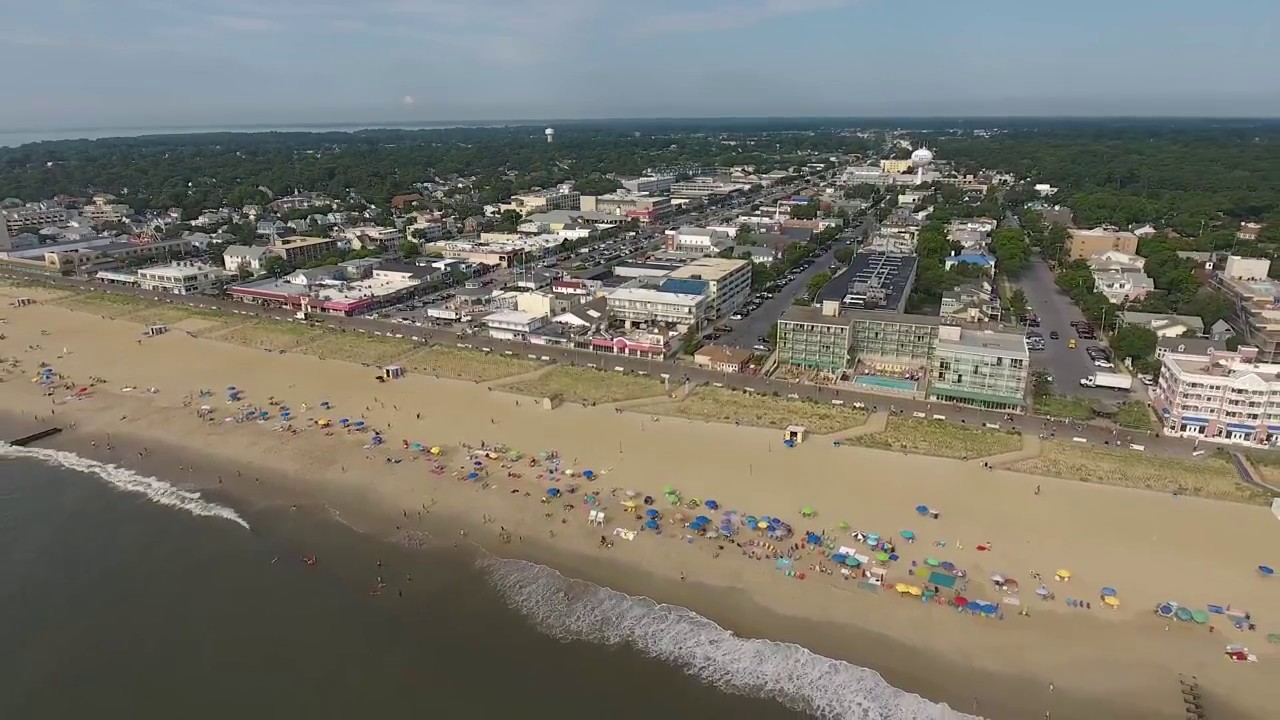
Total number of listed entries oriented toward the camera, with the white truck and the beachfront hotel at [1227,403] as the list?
1

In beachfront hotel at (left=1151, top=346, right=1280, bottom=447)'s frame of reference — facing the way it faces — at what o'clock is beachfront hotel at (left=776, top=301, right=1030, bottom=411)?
beachfront hotel at (left=776, top=301, right=1030, bottom=411) is roughly at 3 o'clock from beachfront hotel at (left=1151, top=346, right=1280, bottom=447).

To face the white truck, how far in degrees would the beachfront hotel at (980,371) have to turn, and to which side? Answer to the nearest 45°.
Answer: approximately 135° to its left

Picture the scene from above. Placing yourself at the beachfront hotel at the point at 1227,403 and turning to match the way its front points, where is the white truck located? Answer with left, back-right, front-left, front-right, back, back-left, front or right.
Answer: back-right

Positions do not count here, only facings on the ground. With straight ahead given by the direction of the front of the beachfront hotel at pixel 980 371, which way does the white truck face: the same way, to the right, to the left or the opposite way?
to the right

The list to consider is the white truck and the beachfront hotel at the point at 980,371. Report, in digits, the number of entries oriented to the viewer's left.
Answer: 1

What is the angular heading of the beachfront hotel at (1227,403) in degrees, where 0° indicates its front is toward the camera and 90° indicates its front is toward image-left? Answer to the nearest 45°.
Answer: approximately 0°

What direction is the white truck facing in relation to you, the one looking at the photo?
facing to the left of the viewer

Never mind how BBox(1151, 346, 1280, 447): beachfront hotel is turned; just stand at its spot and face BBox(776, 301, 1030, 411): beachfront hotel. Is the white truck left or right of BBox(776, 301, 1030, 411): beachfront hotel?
right

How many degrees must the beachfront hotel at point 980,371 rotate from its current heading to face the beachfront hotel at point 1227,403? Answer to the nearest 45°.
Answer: approximately 90° to its left

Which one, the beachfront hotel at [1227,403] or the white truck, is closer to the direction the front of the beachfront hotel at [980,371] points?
the beachfront hotel
